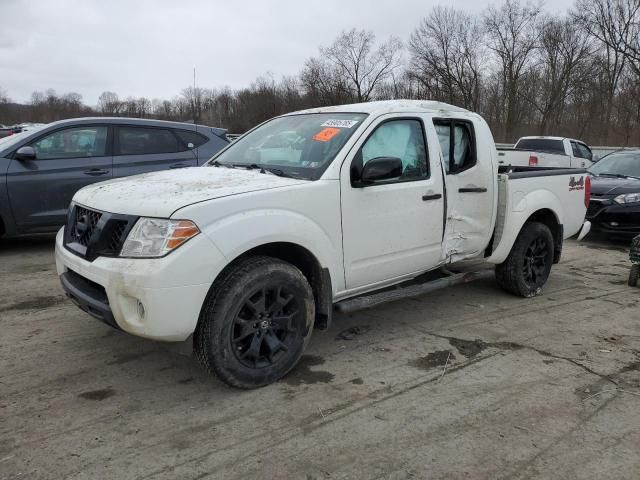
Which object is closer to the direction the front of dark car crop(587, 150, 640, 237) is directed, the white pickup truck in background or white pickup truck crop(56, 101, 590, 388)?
the white pickup truck

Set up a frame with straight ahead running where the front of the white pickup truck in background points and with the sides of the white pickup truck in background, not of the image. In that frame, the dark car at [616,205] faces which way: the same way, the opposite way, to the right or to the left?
the opposite way

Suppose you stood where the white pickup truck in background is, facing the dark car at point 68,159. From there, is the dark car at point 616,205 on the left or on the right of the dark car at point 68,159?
left

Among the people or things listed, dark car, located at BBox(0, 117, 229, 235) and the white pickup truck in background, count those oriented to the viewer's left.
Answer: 1

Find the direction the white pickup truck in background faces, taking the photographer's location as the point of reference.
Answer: facing away from the viewer and to the right of the viewer

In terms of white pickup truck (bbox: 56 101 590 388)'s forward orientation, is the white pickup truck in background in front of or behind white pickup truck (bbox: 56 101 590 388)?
behind

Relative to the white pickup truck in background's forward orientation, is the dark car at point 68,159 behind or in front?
behind

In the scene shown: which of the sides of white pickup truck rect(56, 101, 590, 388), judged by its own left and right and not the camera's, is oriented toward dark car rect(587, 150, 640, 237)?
back

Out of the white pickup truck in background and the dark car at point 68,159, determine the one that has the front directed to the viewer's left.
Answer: the dark car

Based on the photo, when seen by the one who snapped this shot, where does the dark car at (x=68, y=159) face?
facing to the left of the viewer

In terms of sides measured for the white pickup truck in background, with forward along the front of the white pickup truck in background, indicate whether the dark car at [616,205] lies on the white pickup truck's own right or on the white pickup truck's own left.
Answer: on the white pickup truck's own right
